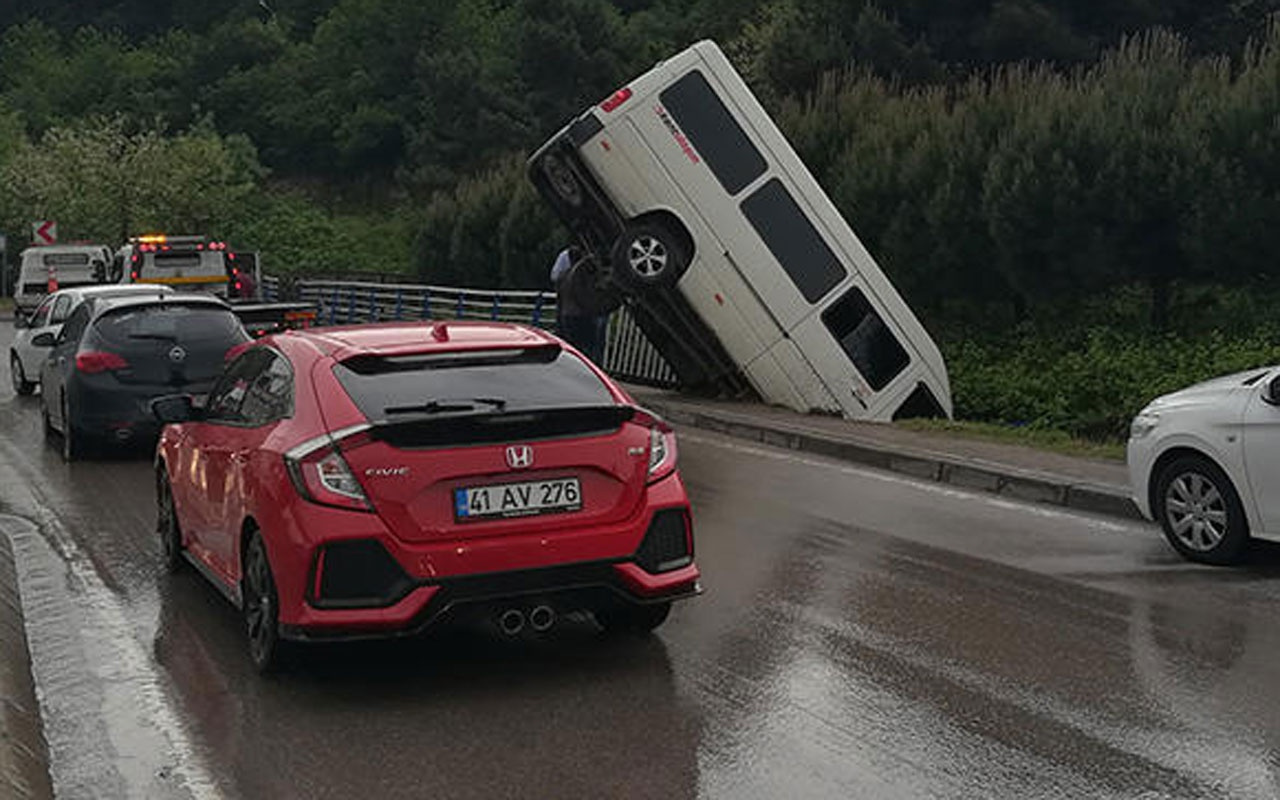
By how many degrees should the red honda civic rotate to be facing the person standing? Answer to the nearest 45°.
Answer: approximately 45° to its right

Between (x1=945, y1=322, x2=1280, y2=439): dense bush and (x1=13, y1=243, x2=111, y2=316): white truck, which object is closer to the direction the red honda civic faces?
the white truck

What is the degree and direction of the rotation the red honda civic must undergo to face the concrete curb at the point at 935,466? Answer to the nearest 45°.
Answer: approximately 90° to its right

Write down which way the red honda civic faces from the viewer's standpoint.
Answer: facing away from the viewer and to the left of the viewer
